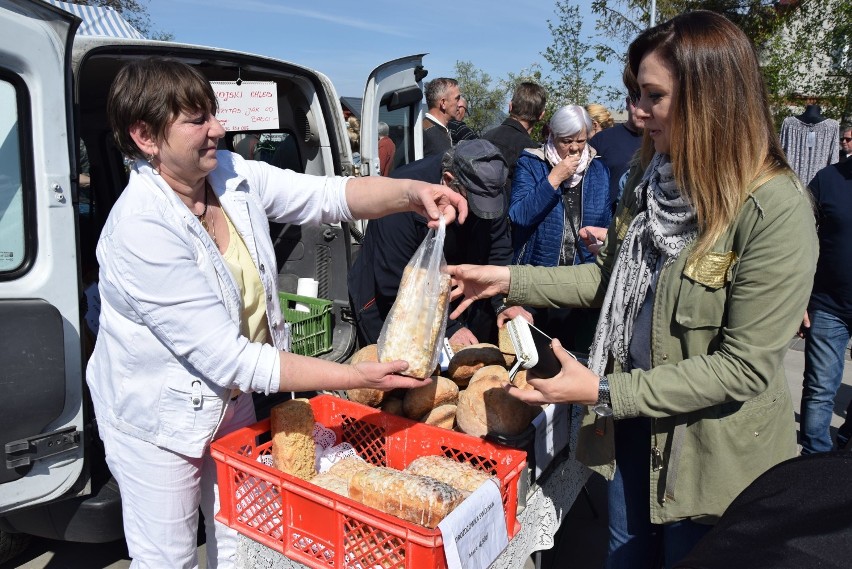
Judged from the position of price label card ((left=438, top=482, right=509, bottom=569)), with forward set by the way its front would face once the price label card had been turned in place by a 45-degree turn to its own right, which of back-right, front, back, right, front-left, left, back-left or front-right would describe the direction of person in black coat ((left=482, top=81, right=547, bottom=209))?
back

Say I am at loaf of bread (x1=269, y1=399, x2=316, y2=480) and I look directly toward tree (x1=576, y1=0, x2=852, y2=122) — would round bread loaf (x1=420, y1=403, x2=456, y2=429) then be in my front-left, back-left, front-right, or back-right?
front-right

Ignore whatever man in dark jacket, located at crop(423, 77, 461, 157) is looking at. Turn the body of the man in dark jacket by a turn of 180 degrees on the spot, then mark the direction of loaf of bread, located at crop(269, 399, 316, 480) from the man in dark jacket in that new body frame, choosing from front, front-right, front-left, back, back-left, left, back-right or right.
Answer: left

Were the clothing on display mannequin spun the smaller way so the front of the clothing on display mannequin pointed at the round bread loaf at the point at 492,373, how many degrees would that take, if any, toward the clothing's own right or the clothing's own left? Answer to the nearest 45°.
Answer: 0° — it already faces it

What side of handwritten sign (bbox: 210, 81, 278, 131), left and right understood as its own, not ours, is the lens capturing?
front

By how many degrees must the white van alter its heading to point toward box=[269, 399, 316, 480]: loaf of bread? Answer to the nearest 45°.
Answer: approximately 180°

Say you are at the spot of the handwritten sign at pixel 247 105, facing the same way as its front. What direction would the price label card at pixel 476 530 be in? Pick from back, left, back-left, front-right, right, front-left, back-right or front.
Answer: front

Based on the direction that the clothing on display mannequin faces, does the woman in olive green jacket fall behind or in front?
in front

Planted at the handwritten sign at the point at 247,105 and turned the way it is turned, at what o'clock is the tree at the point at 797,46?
The tree is roughly at 8 o'clock from the handwritten sign.

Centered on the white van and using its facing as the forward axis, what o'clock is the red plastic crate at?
The red plastic crate is roughly at 6 o'clock from the white van.

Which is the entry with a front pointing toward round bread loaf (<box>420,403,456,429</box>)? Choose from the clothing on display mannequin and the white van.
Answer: the clothing on display mannequin

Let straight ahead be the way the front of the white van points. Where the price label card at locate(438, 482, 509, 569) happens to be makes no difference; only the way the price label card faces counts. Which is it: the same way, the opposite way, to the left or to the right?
the opposite way

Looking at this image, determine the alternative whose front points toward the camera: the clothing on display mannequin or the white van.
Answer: the clothing on display mannequin

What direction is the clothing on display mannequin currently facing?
toward the camera
